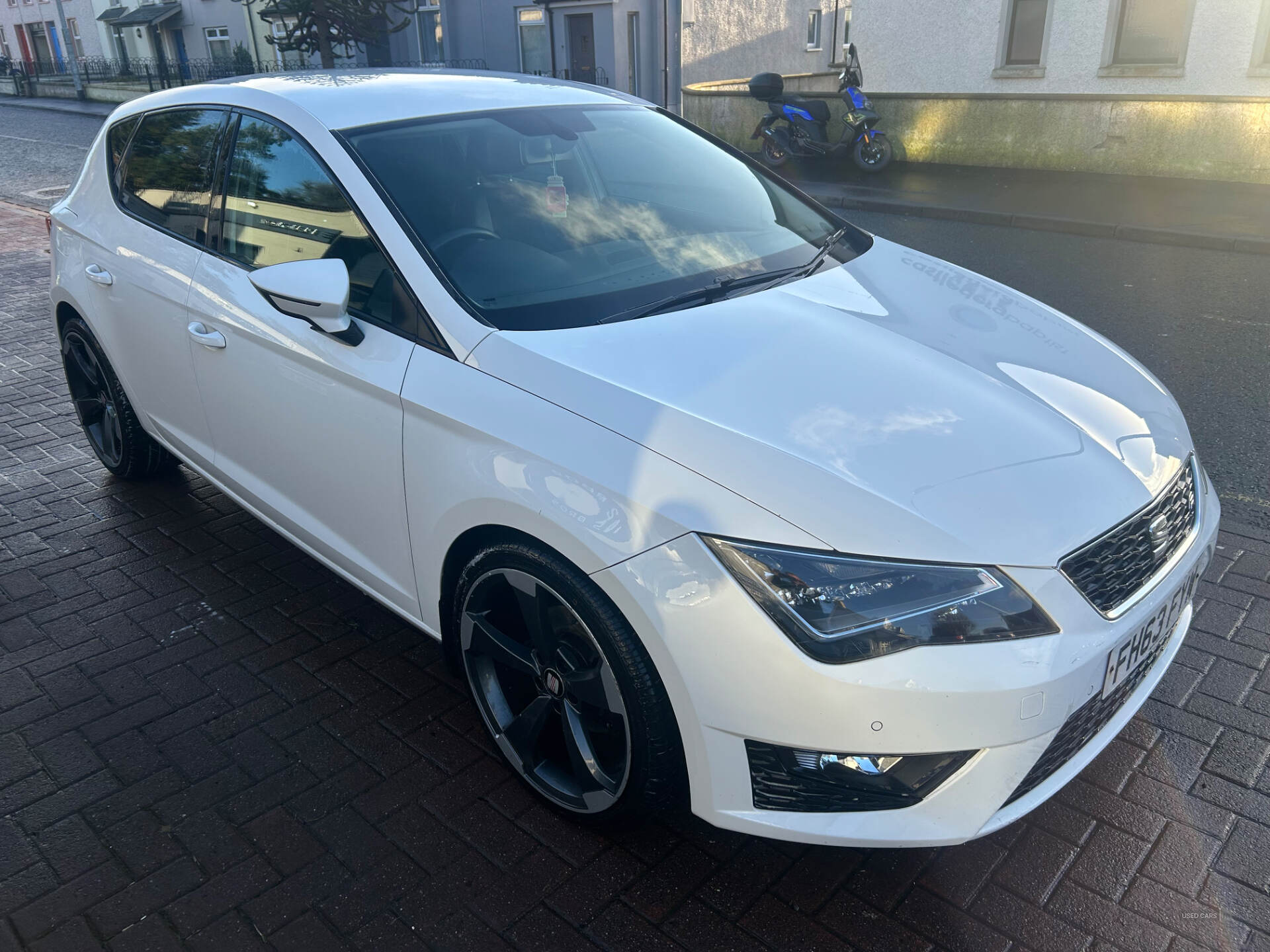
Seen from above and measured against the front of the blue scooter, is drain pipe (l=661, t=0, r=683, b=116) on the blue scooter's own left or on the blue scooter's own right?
on the blue scooter's own left

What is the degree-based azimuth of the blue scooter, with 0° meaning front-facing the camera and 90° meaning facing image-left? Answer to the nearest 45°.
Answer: approximately 270°

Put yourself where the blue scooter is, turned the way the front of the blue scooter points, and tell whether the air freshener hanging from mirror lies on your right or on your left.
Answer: on your right

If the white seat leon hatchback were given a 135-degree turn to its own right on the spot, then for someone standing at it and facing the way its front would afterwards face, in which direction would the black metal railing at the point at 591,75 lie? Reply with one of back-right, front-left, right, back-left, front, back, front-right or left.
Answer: right

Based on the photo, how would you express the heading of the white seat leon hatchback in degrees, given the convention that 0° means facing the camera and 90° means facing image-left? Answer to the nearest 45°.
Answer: approximately 315°

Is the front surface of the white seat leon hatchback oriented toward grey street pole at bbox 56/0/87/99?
no

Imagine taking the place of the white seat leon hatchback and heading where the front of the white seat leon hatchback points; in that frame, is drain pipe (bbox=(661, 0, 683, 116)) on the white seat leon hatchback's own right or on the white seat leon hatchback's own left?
on the white seat leon hatchback's own left

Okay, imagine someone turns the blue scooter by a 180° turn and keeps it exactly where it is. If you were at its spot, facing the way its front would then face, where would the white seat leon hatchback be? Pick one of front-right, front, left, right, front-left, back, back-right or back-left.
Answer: left

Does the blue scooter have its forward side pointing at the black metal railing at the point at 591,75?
no
